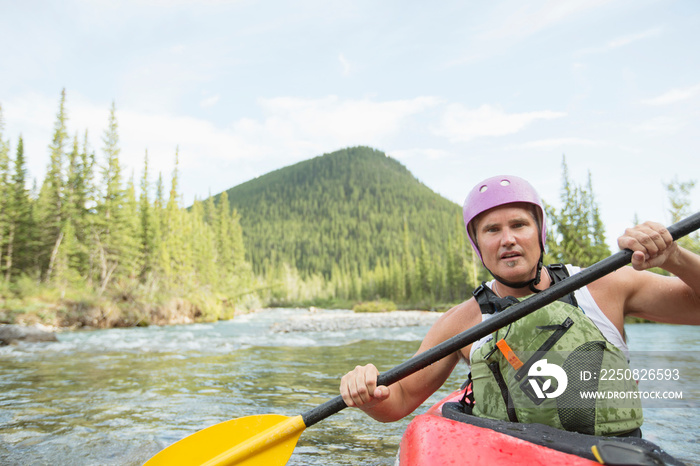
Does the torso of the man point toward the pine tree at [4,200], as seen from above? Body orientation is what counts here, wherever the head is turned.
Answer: no

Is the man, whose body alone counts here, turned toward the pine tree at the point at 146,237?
no

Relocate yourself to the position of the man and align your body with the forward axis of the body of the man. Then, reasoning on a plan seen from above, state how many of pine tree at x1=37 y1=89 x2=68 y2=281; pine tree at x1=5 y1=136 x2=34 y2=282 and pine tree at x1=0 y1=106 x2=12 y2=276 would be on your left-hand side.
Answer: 0

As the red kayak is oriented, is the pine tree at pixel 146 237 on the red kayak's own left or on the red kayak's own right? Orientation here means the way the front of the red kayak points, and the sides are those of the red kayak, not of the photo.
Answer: on the red kayak's own right

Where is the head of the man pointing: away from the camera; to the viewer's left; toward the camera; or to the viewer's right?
toward the camera

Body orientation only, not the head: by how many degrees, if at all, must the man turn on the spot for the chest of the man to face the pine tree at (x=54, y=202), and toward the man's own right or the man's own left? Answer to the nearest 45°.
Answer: approximately 90° to the man's own right

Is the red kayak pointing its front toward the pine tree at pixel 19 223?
no

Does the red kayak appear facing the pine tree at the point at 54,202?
no

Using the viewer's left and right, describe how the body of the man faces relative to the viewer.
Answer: facing the viewer and to the left of the viewer

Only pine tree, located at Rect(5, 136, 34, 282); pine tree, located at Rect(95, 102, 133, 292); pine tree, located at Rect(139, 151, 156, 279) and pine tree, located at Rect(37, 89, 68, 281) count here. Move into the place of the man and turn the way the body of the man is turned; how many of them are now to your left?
0
